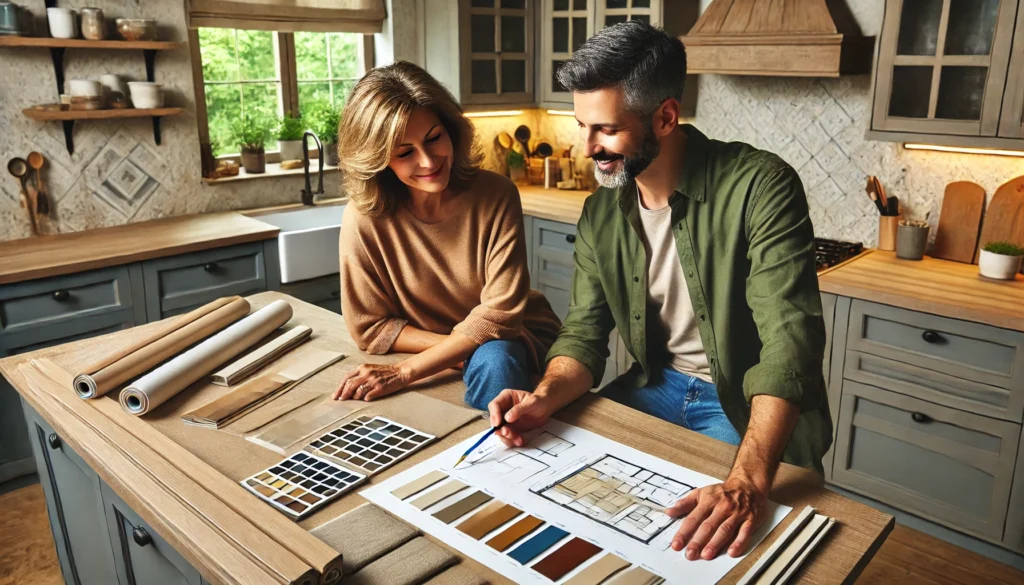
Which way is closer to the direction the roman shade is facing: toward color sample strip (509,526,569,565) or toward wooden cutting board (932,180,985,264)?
the color sample strip

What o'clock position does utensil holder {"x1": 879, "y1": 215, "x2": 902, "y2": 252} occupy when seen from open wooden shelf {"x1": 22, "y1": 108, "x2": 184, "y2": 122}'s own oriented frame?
The utensil holder is roughly at 10 o'clock from the open wooden shelf.

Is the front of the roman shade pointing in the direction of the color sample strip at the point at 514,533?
yes

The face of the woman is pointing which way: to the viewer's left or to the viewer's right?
to the viewer's right

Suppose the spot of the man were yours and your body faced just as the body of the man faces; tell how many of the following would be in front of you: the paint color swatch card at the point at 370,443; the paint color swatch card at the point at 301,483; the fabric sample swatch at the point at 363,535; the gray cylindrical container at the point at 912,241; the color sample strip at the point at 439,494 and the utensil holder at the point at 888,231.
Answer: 4

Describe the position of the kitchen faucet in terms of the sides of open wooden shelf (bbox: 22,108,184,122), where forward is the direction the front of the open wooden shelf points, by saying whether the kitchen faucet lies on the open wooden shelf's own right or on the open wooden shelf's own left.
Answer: on the open wooden shelf's own left

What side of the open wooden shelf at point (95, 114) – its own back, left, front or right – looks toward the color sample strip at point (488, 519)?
front

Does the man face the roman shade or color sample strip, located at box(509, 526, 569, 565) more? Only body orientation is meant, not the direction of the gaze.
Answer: the color sample strip

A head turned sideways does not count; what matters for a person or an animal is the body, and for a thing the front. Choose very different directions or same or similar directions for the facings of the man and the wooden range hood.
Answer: same or similar directions

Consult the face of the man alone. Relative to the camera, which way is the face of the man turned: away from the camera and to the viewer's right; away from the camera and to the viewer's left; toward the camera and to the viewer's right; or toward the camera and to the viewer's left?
toward the camera and to the viewer's left

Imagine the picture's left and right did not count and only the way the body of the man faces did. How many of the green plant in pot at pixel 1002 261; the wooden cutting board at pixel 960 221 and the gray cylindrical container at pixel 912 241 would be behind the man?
3

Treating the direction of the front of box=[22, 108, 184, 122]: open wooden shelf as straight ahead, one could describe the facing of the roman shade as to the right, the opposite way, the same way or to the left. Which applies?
the same way

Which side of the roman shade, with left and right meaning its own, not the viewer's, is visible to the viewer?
front

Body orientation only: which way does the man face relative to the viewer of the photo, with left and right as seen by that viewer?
facing the viewer and to the left of the viewer

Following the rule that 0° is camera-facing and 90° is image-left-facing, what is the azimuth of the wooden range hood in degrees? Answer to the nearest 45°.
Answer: approximately 45°

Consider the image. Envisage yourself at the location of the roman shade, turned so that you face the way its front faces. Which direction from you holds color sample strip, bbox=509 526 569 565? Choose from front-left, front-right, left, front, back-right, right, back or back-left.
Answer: front

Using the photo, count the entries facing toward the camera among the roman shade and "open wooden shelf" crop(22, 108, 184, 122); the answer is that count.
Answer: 2

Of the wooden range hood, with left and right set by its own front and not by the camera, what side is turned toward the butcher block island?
front

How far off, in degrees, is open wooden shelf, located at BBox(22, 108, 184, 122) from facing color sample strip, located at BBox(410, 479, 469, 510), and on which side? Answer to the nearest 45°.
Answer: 0° — it already faces it

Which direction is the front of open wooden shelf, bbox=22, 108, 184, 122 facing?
toward the camera
